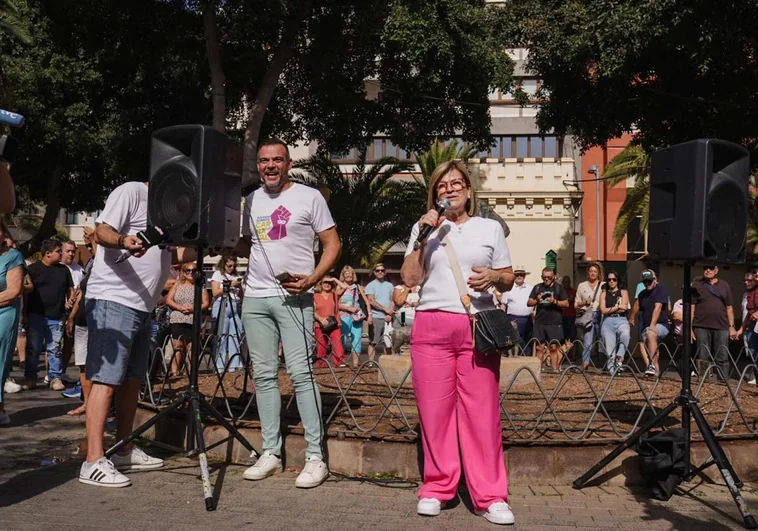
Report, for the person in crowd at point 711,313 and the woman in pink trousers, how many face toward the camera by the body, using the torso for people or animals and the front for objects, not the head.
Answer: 2

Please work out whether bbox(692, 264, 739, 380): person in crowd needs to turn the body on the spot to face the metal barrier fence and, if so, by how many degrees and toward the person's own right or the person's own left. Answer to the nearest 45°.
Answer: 0° — they already face it

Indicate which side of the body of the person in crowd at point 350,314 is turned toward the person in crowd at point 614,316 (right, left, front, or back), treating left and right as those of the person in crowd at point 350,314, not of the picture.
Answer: left

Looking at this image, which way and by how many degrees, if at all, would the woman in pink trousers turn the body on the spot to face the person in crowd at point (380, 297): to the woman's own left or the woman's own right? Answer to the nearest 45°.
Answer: approximately 180°

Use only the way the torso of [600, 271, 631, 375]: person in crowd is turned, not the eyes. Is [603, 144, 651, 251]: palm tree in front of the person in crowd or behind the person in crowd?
behind

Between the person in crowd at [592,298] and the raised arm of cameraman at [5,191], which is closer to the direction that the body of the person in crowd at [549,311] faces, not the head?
the raised arm of cameraman

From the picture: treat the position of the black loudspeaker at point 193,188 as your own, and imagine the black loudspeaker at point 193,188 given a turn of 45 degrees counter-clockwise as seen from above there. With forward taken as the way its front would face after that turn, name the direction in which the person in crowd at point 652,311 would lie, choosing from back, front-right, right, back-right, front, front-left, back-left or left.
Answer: back-left

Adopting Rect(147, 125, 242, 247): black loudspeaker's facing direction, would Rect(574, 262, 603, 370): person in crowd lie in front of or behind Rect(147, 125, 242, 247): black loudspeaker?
behind

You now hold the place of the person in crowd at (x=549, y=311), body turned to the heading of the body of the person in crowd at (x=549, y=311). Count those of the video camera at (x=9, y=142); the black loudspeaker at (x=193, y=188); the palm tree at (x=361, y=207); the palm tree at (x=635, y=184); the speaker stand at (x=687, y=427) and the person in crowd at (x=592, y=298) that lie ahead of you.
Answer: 3
